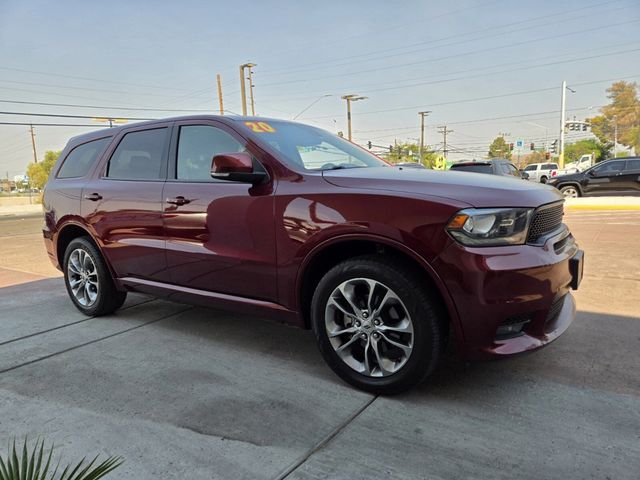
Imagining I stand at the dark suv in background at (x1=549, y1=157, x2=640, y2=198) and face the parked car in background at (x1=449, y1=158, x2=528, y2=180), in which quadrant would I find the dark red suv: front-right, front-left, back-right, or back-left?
front-left

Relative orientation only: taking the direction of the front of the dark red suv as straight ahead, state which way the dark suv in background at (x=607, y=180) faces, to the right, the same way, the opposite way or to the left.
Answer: the opposite way

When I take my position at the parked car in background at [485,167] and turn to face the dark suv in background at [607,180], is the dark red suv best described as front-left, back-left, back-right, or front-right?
back-right

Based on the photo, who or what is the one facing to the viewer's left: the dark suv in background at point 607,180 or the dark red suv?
the dark suv in background

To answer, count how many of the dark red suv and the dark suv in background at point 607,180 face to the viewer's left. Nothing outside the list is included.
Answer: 1

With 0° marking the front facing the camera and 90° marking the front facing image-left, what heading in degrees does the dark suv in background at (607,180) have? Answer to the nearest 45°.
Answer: approximately 90°

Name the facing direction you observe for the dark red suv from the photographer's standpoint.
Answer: facing the viewer and to the right of the viewer

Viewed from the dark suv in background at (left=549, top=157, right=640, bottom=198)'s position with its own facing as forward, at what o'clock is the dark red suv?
The dark red suv is roughly at 9 o'clock from the dark suv in background.

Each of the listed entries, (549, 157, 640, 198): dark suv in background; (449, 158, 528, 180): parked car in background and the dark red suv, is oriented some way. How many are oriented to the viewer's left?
1
